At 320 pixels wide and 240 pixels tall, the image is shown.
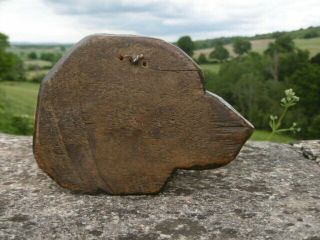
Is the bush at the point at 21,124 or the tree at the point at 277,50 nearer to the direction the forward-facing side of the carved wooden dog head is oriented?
the tree

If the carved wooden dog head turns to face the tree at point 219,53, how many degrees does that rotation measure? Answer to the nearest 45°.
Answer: approximately 90° to its left

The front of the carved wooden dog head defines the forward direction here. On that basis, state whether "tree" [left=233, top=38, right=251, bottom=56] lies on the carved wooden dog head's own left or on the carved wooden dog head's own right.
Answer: on the carved wooden dog head's own left

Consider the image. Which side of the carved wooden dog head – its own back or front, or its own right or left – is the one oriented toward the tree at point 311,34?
left

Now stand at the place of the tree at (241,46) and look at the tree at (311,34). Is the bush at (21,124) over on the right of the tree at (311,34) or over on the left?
right

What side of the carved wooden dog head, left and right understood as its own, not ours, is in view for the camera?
right

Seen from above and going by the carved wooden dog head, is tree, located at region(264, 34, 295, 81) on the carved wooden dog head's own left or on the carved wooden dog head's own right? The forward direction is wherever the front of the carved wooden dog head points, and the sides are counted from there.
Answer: on the carved wooden dog head's own left

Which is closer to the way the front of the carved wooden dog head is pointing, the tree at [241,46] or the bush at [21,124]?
the tree

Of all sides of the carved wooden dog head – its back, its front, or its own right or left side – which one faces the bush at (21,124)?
left

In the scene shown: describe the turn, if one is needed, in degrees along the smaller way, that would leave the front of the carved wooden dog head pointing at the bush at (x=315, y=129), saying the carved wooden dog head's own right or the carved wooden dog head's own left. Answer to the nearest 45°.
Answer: approximately 45° to the carved wooden dog head's own left
